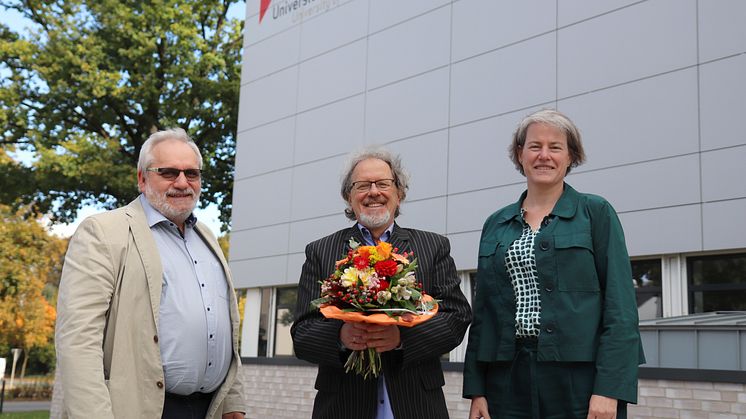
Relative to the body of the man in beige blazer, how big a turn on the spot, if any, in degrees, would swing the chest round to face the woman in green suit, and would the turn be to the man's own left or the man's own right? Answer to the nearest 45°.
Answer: approximately 45° to the man's own left

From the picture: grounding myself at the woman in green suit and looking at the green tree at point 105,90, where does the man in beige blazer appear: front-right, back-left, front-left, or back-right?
front-left

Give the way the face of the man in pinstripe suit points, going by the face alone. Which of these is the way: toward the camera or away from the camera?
toward the camera

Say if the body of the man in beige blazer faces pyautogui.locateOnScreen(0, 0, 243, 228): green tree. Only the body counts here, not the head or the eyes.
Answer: no

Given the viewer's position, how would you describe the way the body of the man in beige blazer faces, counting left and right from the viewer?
facing the viewer and to the right of the viewer

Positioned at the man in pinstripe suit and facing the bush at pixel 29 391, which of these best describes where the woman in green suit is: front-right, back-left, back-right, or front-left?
back-right

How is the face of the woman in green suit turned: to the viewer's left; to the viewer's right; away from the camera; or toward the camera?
toward the camera

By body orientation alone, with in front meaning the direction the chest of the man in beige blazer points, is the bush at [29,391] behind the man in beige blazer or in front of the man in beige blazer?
behind

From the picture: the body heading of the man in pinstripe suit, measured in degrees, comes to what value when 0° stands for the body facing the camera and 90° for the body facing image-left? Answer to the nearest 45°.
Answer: approximately 0°

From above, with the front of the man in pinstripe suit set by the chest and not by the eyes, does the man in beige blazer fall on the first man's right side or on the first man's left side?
on the first man's right side

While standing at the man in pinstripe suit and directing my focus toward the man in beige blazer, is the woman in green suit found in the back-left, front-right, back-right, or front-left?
back-left

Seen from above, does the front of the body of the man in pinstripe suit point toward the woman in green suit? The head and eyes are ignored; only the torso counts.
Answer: no
